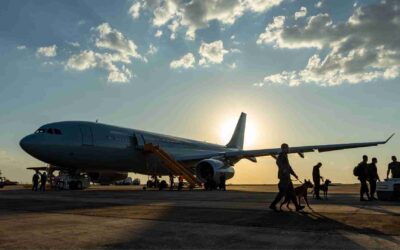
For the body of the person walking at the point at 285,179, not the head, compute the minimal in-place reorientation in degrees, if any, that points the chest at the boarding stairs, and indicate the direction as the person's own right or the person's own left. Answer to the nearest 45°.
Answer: approximately 135° to the person's own left

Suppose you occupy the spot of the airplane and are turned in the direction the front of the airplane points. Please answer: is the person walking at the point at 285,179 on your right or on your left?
on your left

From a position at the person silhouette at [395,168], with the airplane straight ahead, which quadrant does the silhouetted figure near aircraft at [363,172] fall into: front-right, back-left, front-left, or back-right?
front-left

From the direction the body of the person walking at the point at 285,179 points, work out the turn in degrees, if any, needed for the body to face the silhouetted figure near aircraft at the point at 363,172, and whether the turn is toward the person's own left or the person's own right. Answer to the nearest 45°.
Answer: approximately 45° to the person's own left

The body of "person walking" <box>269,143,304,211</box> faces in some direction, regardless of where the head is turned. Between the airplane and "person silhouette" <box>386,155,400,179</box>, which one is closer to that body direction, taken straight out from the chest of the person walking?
the person silhouette

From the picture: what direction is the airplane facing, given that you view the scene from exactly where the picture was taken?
facing the viewer and to the left of the viewer

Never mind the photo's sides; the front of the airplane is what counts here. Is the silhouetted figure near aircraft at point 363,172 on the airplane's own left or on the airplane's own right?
on the airplane's own left

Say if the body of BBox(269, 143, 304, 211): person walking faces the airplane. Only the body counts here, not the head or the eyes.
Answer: no
